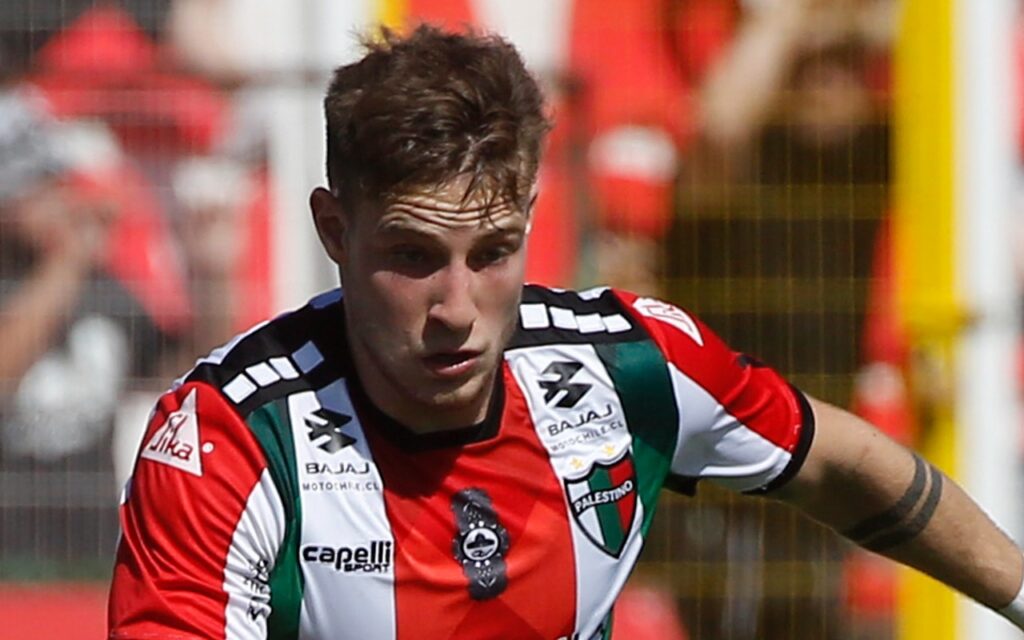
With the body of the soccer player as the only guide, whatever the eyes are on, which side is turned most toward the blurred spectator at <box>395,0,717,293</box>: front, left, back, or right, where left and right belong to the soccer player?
back

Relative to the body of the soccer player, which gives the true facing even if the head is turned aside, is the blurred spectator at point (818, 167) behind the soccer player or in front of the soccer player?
behind

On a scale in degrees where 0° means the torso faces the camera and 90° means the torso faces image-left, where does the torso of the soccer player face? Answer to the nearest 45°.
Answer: approximately 0°

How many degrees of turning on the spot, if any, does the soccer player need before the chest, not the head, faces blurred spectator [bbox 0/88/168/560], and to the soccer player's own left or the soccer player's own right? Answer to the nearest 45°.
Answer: approximately 135° to the soccer player's own right

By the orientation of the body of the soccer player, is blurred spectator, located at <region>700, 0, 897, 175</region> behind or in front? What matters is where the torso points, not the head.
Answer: behind
